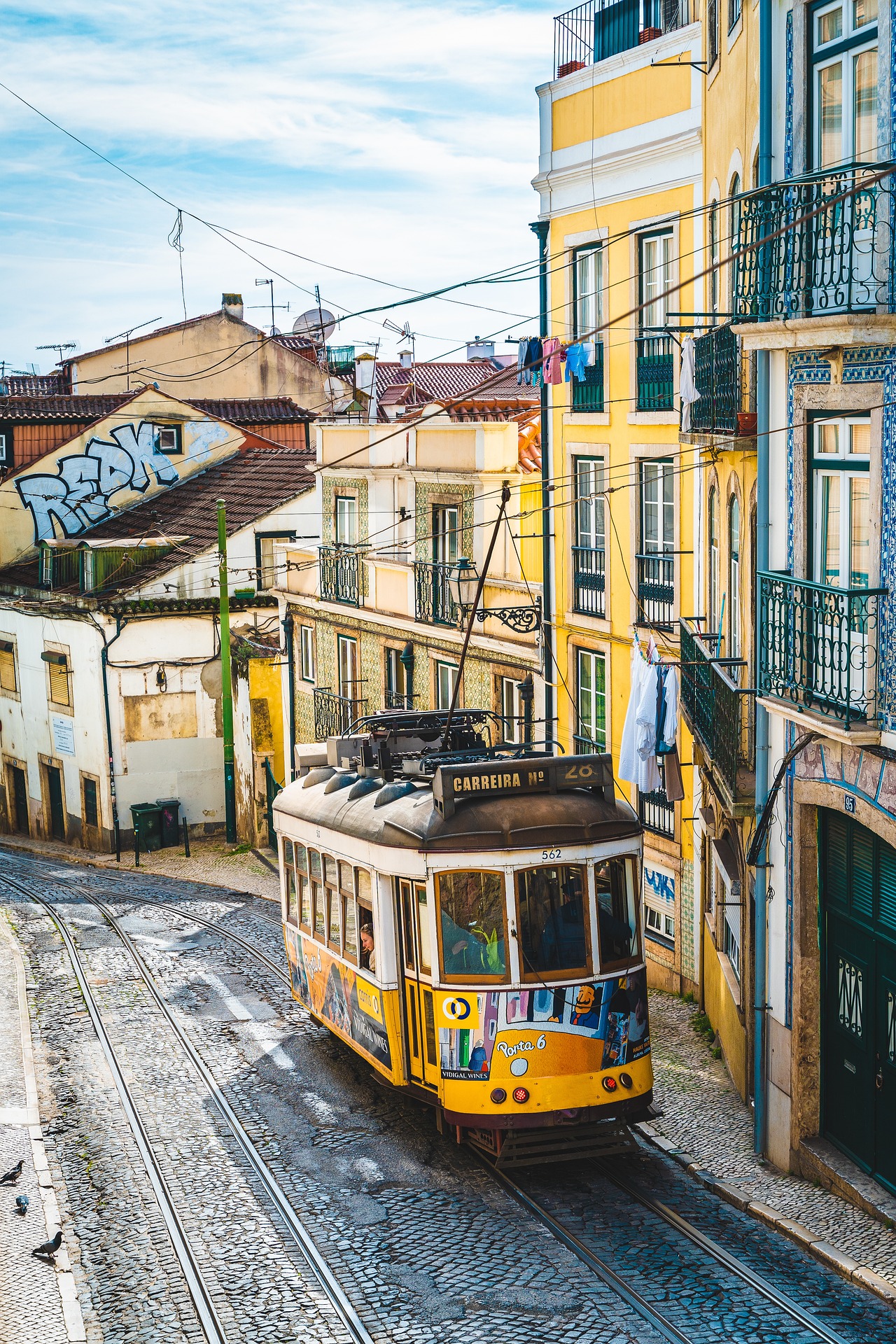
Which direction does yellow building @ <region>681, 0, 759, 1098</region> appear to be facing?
to the viewer's left

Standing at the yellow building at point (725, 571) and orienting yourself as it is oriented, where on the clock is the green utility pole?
The green utility pole is roughly at 2 o'clock from the yellow building.

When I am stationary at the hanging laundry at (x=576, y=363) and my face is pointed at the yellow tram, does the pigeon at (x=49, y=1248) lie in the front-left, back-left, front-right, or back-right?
front-right
